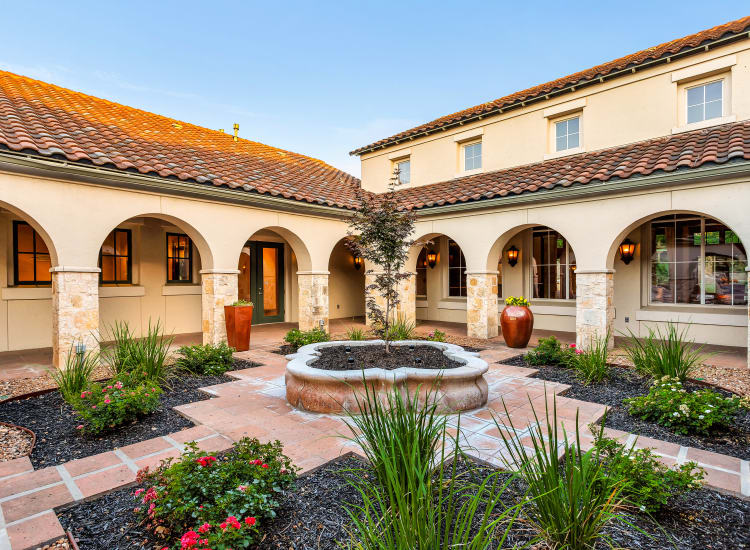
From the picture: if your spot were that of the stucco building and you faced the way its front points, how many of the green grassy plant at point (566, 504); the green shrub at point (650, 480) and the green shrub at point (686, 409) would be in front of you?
3

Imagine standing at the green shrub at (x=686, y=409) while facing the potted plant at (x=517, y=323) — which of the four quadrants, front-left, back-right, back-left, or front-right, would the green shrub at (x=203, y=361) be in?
front-left

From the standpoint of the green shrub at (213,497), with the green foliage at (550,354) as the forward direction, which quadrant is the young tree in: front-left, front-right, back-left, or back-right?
front-left

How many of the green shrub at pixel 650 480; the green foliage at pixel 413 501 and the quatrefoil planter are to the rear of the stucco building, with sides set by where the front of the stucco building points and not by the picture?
0

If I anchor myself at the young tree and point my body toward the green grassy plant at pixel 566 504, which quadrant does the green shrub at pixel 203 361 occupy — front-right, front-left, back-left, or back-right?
back-right

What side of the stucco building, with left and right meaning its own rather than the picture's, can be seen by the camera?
front

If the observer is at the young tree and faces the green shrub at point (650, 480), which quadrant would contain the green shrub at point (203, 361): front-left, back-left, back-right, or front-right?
back-right

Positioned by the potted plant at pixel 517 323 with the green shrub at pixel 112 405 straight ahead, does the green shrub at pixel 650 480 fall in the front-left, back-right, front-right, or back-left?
front-left

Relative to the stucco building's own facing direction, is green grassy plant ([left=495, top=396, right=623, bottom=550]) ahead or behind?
ahead
